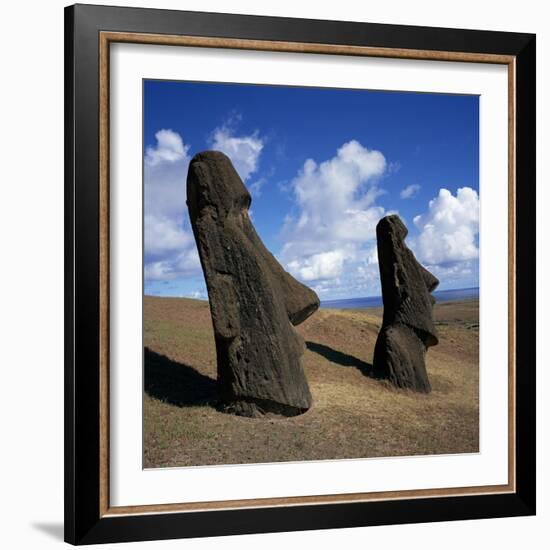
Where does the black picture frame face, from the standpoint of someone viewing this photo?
facing the viewer and to the right of the viewer
